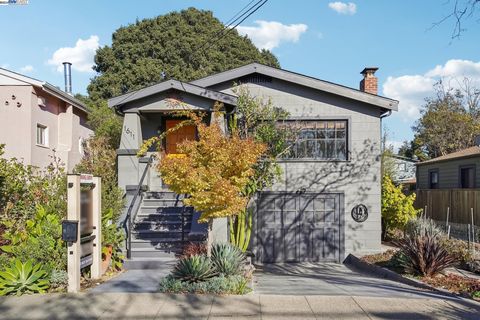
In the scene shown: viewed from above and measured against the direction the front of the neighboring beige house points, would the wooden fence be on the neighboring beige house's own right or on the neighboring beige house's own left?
on the neighboring beige house's own left

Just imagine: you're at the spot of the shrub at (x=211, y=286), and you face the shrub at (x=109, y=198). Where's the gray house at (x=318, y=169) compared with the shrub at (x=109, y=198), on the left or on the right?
right

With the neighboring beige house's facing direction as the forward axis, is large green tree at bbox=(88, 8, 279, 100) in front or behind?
behind

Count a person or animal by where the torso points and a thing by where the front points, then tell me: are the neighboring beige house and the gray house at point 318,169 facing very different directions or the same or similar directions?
same or similar directions

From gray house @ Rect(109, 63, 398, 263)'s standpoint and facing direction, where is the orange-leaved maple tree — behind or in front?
in front

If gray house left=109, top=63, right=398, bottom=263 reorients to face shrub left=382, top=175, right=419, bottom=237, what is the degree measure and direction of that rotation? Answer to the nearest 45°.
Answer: approximately 135° to its left

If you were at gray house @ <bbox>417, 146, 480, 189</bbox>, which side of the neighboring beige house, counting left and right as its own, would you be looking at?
left

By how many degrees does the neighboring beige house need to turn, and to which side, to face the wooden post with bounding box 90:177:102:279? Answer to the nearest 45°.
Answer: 0° — it already faces it

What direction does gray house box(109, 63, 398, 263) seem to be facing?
toward the camera

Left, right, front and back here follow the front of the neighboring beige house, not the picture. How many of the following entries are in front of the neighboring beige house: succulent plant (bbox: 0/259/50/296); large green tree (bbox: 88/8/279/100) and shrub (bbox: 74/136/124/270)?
2

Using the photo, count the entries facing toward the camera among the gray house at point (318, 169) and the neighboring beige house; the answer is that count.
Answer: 2

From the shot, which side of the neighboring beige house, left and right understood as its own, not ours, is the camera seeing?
front

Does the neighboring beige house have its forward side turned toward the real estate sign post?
yes

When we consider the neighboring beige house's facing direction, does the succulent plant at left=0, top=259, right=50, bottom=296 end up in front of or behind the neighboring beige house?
in front

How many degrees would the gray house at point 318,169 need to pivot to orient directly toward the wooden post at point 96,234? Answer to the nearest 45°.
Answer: approximately 45° to its right

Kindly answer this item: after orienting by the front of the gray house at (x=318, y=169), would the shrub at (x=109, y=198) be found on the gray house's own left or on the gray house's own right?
on the gray house's own right
